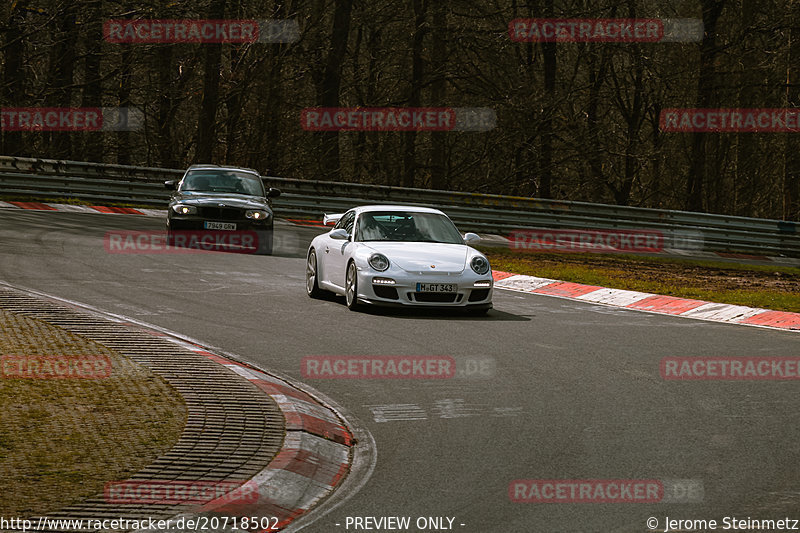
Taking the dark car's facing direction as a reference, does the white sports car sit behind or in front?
in front

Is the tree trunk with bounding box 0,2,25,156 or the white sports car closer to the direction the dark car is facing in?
the white sports car

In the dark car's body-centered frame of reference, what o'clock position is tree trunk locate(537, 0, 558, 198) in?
The tree trunk is roughly at 7 o'clock from the dark car.

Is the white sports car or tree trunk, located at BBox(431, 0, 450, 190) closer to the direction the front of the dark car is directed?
the white sports car

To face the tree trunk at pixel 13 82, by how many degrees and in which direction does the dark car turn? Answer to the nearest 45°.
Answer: approximately 135° to its right

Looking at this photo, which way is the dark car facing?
toward the camera

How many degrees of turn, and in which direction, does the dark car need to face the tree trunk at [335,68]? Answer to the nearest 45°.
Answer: approximately 180°

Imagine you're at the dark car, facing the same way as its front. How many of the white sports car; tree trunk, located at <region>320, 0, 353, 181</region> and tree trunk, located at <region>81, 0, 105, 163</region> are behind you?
2

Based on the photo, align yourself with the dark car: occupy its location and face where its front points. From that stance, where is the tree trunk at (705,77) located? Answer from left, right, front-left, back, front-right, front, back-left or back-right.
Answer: back-left

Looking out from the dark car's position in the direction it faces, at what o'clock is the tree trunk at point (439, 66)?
The tree trunk is roughly at 7 o'clock from the dark car.

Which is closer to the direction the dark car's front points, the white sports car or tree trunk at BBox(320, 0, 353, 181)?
the white sports car

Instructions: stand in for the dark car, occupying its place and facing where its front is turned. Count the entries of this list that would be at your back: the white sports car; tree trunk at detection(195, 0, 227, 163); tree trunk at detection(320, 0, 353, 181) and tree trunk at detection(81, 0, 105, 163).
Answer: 3

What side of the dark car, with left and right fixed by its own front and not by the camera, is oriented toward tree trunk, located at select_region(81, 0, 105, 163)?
back
